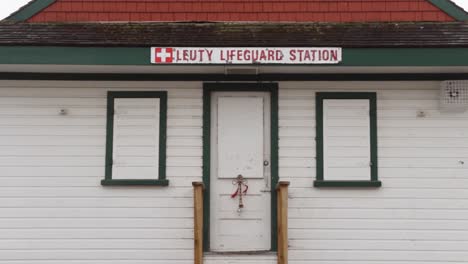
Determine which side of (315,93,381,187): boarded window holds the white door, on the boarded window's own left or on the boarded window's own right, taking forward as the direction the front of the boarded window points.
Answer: on the boarded window's own right

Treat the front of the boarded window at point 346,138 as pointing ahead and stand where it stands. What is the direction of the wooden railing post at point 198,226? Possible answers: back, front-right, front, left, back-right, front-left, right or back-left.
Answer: front-right

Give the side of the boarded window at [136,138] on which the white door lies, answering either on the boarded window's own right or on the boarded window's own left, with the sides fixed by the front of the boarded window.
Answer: on the boarded window's own left

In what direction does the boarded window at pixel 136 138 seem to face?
toward the camera

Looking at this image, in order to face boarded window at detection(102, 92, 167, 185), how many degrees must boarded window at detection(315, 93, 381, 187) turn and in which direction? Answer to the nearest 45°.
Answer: approximately 90° to its right

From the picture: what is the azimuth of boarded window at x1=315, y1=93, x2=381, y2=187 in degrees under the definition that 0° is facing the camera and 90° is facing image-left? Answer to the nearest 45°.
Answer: approximately 0°

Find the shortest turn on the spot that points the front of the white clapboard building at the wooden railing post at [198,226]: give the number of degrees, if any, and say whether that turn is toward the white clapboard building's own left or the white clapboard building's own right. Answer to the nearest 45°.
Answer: approximately 45° to the white clapboard building's own right

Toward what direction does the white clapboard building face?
toward the camera

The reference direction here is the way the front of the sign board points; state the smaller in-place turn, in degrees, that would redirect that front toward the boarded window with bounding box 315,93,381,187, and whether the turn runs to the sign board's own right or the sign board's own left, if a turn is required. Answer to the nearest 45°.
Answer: approximately 135° to the sign board's own left

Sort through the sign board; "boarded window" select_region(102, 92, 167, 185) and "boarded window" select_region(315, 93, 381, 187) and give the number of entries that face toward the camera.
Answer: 3

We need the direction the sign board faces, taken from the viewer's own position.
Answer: facing the viewer

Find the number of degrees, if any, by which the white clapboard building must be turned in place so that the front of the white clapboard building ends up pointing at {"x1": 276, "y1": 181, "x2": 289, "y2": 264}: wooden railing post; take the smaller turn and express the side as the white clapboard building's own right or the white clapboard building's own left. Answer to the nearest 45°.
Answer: approximately 45° to the white clapboard building's own left

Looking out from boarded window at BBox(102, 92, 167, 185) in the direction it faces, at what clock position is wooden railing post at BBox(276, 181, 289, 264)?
The wooden railing post is roughly at 10 o'clock from the boarded window.
